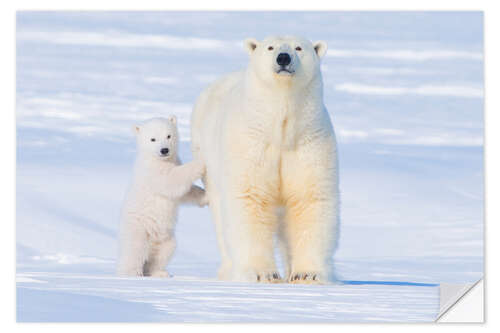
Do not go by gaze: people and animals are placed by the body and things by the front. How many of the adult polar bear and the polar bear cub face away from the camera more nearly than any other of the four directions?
0

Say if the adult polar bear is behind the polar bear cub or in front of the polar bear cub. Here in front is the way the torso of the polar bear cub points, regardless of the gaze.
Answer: in front

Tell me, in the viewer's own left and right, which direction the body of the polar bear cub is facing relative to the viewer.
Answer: facing the viewer and to the right of the viewer

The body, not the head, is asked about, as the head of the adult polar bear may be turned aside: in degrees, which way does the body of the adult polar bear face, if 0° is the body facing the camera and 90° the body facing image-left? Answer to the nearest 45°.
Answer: approximately 0°

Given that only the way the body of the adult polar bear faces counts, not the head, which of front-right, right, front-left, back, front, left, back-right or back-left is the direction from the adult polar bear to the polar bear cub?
back-right
